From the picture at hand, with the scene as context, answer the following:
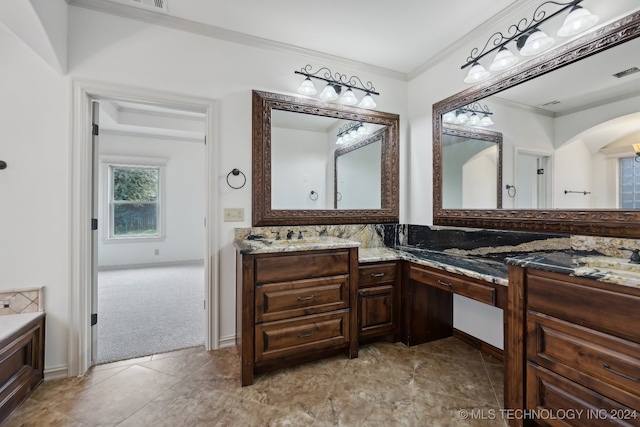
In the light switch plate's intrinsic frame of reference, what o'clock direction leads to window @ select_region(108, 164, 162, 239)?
The window is roughly at 5 o'clock from the light switch plate.

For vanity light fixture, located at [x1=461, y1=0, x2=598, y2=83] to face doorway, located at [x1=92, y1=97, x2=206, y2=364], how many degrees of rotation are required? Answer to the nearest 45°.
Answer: approximately 45° to its right

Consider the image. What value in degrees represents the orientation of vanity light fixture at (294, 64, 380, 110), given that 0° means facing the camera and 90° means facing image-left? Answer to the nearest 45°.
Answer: approximately 315°

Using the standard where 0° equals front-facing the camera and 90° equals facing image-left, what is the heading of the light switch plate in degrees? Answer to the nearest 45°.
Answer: approximately 0°

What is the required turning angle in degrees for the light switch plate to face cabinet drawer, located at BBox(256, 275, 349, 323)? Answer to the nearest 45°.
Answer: approximately 45° to its left

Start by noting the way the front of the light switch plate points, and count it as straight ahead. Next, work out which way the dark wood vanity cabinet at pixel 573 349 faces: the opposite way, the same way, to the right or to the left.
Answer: to the right

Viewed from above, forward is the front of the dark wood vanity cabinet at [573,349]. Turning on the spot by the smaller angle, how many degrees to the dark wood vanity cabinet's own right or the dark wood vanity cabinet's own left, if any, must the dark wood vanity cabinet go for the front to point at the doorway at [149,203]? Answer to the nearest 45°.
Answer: approximately 45° to the dark wood vanity cabinet's own right

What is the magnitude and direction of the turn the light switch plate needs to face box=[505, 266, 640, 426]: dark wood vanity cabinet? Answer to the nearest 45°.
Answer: approximately 45° to its left
